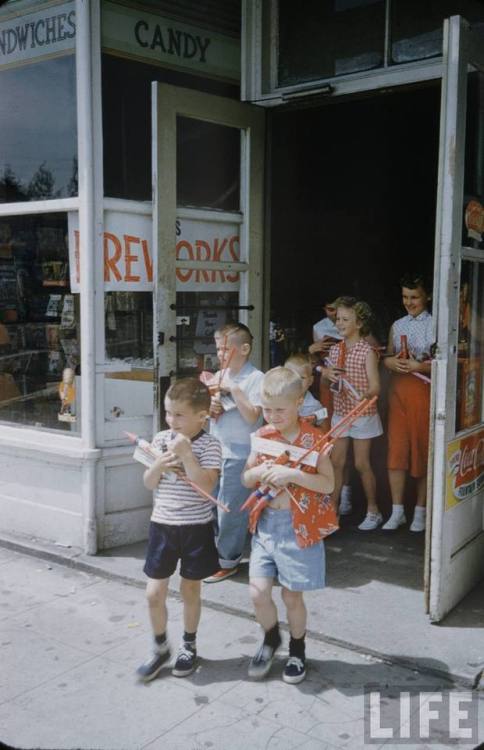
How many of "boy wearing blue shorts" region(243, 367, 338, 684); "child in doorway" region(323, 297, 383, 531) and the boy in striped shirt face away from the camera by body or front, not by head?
0

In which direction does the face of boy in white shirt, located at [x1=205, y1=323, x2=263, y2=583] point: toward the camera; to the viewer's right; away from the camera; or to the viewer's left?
to the viewer's left

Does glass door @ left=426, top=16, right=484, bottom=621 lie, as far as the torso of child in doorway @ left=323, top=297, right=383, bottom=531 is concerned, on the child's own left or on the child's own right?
on the child's own left

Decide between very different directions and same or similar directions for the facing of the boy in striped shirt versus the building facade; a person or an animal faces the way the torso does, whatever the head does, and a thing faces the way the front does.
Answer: same or similar directions

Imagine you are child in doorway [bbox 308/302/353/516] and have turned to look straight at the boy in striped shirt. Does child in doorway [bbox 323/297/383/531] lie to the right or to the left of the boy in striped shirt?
left

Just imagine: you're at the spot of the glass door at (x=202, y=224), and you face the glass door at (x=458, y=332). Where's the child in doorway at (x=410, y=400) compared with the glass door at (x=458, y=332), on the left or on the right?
left

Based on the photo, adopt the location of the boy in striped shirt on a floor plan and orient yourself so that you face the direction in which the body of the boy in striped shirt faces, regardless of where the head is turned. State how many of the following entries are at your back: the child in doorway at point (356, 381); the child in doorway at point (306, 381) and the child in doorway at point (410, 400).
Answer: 3

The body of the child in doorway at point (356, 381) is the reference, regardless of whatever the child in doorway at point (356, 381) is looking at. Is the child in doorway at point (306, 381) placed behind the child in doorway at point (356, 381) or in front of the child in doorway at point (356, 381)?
in front

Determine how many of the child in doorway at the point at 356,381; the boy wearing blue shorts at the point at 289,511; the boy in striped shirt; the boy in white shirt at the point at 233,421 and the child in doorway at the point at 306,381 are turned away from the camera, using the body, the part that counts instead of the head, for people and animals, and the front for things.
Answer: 0

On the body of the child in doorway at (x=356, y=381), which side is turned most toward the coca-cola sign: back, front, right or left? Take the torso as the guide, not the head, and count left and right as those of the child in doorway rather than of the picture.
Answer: left

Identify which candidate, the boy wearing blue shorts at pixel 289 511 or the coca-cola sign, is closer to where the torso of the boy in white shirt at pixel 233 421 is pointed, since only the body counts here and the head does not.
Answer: the boy wearing blue shorts

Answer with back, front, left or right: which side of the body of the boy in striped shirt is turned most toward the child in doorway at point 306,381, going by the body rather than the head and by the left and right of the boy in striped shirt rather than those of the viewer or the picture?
back

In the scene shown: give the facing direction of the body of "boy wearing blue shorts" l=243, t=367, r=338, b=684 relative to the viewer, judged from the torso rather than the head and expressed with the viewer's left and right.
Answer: facing the viewer and to the left of the viewer

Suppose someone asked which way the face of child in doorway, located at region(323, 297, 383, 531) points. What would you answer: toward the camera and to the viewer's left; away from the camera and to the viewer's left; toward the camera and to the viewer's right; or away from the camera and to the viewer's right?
toward the camera and to the viewer's left

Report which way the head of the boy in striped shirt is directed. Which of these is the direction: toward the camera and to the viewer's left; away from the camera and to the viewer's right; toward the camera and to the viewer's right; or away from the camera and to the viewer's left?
toward the camera and to the viewer's left

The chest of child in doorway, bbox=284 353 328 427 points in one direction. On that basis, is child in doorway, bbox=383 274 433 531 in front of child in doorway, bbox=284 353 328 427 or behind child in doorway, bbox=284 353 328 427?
behind

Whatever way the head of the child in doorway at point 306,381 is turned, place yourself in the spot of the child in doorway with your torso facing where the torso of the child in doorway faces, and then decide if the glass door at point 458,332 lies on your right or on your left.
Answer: on your left
